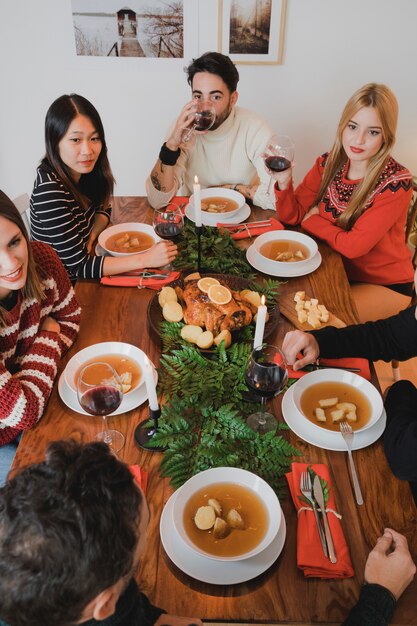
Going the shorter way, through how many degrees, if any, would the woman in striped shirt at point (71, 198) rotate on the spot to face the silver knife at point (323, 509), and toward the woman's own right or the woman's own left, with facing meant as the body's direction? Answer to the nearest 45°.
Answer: approximately 45° to the woman's own right

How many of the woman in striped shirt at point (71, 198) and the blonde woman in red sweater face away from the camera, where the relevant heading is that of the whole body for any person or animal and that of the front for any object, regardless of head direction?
0

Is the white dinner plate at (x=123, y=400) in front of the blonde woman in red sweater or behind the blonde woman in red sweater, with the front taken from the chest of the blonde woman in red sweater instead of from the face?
in front

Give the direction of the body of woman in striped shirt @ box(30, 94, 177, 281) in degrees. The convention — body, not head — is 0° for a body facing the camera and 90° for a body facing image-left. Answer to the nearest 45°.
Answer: approximately 315°

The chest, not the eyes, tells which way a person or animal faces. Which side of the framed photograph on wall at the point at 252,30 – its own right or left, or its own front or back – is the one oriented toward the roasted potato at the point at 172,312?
front

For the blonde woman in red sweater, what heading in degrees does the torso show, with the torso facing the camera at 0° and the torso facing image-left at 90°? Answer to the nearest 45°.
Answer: approximately 45°

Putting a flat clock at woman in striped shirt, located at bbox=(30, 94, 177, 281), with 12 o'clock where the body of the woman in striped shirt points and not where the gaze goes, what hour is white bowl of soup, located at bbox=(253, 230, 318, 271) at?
The white bowl of soup is roughly at 11 o'clock from the woman in striped shirt.

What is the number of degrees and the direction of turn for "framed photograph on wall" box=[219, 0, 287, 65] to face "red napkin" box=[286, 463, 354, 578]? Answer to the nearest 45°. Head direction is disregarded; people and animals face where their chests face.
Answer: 0° — it already faces it

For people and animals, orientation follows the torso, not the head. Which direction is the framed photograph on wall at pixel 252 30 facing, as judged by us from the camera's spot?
facing the viewer

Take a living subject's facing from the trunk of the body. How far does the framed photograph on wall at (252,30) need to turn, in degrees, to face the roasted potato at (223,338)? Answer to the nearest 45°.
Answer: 0° — it already faces it

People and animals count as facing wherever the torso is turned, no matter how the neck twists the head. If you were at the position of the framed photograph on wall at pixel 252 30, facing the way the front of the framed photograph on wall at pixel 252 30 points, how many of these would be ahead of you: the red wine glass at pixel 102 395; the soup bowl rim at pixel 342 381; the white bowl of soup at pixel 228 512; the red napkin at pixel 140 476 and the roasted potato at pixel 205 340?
5

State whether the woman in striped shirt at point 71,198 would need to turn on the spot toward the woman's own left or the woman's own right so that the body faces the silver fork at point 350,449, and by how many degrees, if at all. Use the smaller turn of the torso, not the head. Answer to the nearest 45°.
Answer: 0° — they already face it

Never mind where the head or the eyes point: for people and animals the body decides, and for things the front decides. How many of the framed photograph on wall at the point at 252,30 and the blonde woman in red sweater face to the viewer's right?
0

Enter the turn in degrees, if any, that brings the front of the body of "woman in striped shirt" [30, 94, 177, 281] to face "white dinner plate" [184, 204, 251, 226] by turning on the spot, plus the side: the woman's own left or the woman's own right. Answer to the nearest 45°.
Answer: approximately 45° to the woman's own left

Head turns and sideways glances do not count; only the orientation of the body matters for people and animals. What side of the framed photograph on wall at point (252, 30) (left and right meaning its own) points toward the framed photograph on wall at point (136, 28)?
right

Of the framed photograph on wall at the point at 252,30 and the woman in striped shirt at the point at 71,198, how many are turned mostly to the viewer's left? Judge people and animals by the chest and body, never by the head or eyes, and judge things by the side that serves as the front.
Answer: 0

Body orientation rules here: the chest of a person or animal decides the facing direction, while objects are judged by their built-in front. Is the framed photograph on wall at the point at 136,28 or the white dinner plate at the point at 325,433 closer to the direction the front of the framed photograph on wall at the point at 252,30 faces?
the white dinner plate

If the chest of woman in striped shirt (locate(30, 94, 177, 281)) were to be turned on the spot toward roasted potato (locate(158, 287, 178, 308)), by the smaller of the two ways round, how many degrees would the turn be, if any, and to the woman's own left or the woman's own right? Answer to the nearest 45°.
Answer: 0° — they already face it

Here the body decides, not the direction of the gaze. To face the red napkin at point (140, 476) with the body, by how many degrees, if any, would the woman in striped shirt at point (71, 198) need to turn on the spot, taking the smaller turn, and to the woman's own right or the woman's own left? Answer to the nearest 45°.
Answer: approximately 45° to the woman's own right

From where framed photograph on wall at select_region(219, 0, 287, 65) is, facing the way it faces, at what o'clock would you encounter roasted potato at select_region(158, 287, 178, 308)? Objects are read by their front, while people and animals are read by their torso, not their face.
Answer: The roasted potato is roughly at 12 o'clock from the framed photograph on wall.

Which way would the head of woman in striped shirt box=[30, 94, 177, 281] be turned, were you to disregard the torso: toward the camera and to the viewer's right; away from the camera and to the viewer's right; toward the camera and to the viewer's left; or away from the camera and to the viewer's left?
toward the camera and to the viewer's right

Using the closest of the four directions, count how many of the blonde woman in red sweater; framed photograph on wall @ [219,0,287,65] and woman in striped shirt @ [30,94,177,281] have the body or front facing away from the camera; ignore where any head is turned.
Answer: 0
